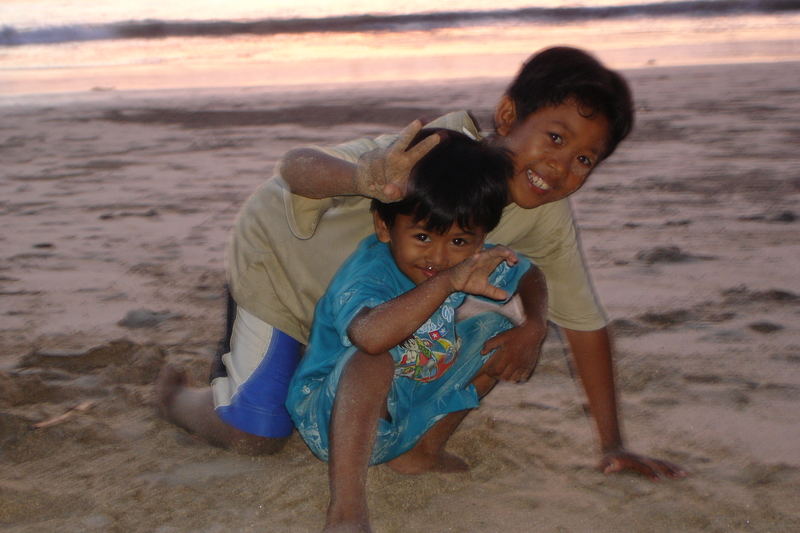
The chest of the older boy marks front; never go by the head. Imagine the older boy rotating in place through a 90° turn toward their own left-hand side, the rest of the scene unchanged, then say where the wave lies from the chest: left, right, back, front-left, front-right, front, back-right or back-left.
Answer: front-left

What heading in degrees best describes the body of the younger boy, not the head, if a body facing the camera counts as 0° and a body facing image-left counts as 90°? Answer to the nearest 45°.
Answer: approximately 315°

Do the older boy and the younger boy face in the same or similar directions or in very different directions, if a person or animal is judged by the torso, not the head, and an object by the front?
same or similar directions

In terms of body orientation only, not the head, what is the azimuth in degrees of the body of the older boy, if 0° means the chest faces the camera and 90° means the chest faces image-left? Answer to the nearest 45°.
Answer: approximately 315°

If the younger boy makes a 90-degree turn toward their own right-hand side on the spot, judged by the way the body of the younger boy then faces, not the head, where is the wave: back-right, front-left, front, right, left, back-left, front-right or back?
back-right

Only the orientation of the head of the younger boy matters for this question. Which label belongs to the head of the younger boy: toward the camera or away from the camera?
toward the camera
